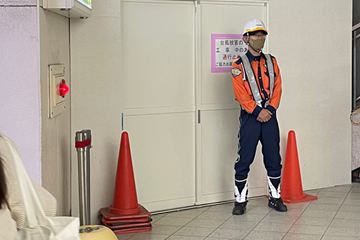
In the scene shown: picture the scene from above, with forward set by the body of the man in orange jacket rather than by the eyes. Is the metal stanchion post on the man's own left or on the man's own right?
on the man's own right

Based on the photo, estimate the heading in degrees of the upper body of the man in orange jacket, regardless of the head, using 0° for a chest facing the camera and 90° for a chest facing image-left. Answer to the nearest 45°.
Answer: approximately 315°

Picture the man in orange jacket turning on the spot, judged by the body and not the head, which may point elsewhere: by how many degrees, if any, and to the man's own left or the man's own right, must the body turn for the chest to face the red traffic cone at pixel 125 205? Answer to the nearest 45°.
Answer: approximately 90° to the man's own right

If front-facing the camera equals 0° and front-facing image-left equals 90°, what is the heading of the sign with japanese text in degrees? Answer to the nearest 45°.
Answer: approximately 0°

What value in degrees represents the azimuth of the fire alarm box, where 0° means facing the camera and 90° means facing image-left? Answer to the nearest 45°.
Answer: approximately 315°

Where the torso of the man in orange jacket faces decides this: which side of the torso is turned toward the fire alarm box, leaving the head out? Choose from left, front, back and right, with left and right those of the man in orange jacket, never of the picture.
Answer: right
